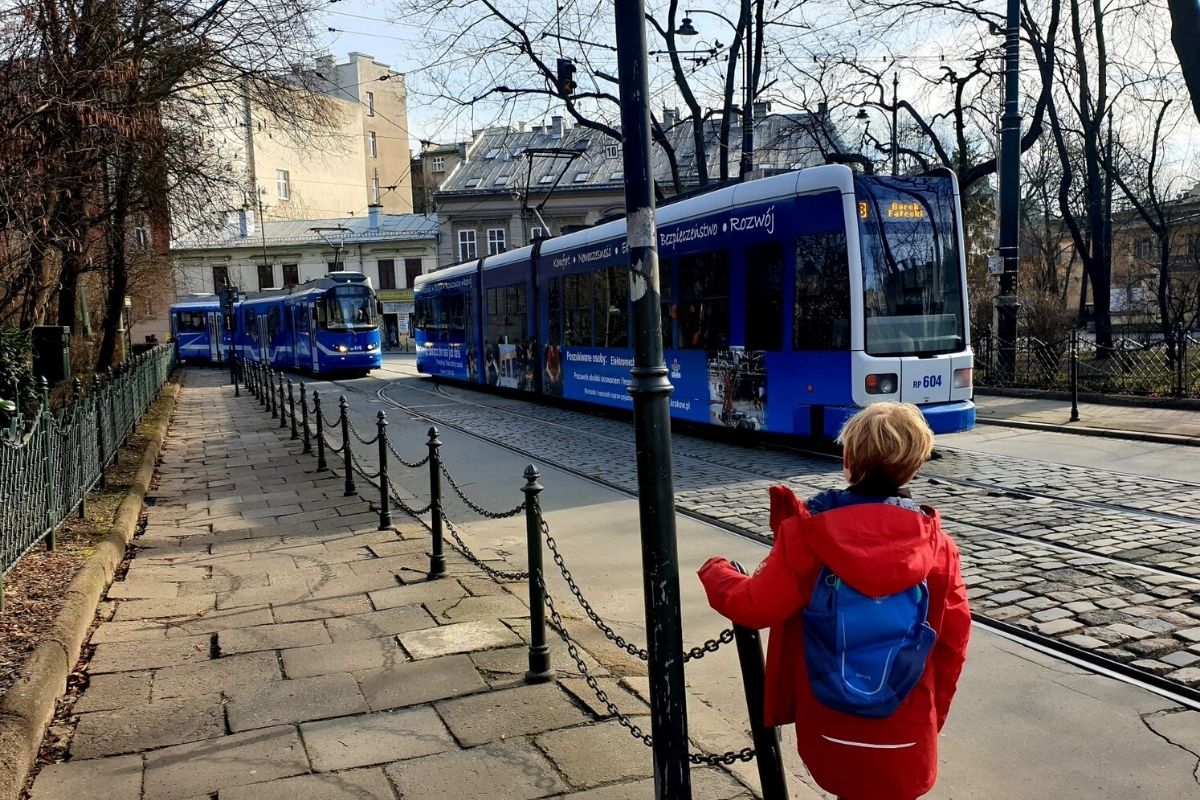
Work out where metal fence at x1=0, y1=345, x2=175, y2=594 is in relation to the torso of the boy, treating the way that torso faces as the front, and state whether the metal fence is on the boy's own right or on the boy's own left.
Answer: on the boy's own left

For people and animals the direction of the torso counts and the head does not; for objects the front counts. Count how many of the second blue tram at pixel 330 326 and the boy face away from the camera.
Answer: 1

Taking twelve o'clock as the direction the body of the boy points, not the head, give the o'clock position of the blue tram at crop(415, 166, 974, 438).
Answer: The blue tram is roughly at 12 o'clock from the boy.

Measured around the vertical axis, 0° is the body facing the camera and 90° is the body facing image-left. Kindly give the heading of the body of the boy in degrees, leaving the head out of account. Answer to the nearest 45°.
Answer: approximately 180°

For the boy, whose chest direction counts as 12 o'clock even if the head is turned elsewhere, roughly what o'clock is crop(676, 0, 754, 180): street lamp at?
The street lamp is roughly at 12 o'clock from the boy.

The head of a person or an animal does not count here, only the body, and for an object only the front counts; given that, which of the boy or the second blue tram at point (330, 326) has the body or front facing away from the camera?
the boy

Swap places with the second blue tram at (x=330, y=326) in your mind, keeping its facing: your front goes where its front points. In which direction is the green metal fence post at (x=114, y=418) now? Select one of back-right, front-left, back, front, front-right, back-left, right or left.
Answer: front-right
